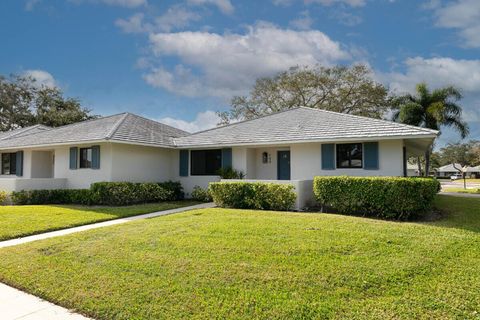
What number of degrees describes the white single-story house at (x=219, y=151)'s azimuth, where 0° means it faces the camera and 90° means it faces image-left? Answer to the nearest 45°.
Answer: approximately 0°

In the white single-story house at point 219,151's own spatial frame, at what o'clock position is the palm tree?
The palm tree is roughly at 8 o'clock from the white single-story house.

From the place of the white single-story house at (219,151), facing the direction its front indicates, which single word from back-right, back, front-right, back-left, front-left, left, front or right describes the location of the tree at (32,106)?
back-right

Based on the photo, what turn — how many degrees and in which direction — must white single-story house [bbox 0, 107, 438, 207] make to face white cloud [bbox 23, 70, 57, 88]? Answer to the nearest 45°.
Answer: approximately 135° to its right
